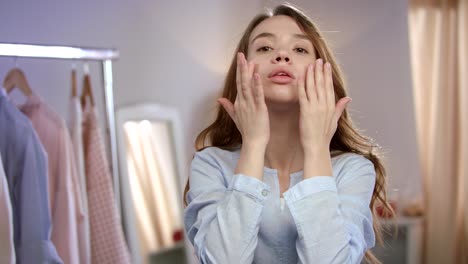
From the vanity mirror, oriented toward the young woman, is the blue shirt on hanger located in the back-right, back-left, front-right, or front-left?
front-right

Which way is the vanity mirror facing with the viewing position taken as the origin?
facing the viewer

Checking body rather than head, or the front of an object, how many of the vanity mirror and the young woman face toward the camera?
2

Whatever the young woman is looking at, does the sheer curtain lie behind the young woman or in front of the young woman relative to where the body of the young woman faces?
behind

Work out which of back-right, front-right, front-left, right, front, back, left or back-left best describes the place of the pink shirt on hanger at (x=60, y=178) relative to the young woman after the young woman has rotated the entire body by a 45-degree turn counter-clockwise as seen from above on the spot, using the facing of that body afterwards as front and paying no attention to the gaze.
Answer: back

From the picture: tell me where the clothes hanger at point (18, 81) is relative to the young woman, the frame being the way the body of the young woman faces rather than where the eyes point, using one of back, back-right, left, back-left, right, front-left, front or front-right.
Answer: back-right

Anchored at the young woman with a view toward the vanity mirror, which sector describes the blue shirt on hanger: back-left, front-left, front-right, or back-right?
front-left

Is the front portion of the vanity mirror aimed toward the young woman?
yes

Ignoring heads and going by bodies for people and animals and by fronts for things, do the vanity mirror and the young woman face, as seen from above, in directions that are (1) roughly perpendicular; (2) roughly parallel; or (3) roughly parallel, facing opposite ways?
roughly parallel

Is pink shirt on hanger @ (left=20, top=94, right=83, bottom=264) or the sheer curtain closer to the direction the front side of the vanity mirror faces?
the pink shirt on hanger

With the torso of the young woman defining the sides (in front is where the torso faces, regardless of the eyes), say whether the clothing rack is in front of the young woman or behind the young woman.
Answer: behind

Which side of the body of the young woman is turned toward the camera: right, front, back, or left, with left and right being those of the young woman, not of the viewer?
front
